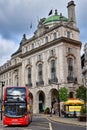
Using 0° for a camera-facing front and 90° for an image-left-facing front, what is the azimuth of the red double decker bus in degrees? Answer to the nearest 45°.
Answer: approximately 0°
